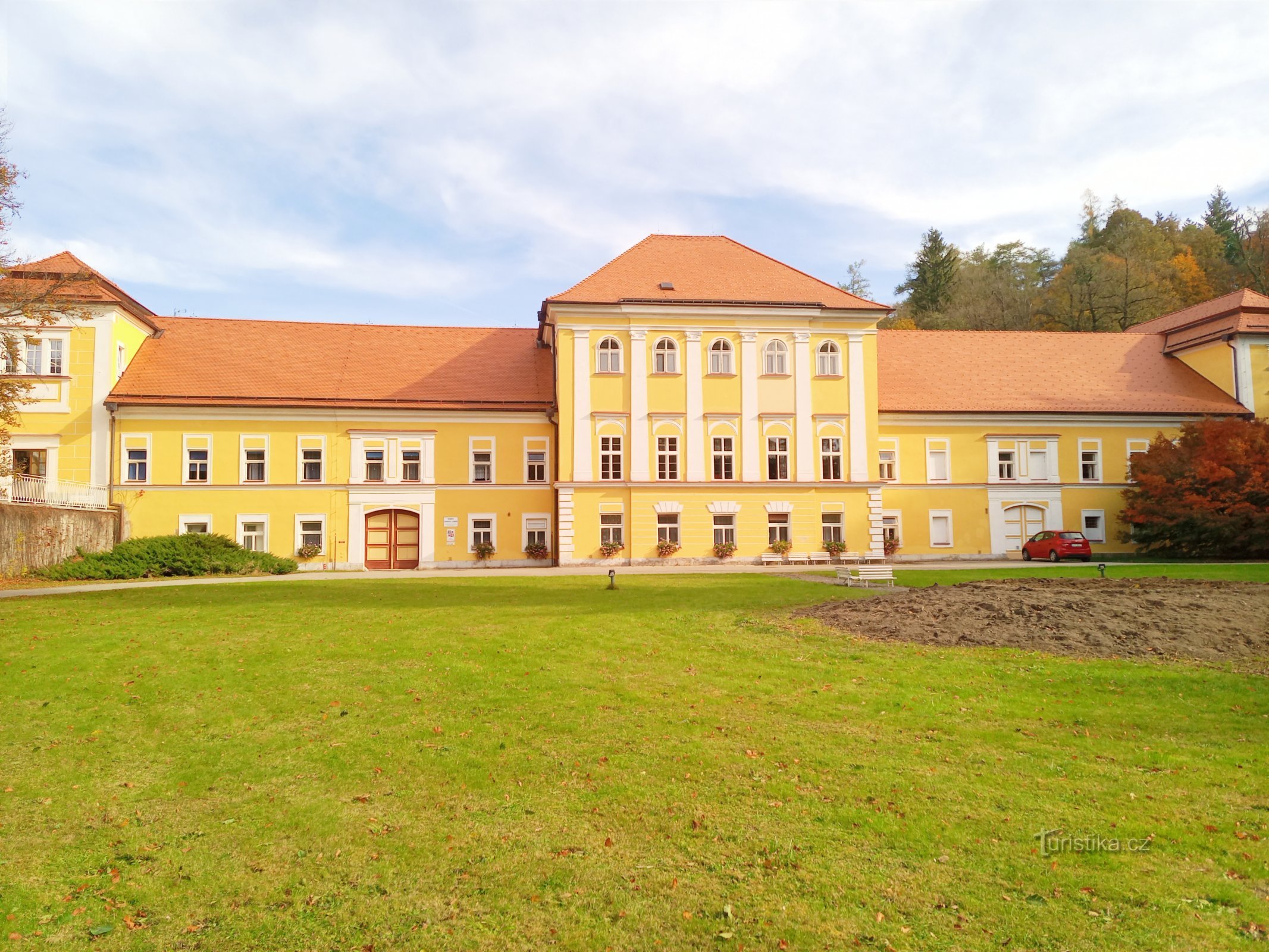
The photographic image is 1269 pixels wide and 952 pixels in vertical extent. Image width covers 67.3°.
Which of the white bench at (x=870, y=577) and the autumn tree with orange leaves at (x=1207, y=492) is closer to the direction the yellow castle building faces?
the white bench

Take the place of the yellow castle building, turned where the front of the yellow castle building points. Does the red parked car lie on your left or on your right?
on your left

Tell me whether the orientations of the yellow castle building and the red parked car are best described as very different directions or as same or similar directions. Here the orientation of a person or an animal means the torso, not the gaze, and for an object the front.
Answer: very different directions

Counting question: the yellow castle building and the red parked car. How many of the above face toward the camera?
1

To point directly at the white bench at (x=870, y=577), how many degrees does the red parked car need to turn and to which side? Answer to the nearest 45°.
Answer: approximately 135° to its left

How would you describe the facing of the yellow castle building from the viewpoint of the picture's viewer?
facing the viewer

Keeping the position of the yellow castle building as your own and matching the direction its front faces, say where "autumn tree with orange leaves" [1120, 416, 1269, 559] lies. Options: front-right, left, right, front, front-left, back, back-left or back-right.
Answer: left

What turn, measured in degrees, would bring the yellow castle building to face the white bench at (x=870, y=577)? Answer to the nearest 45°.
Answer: approximately 45° to its left
